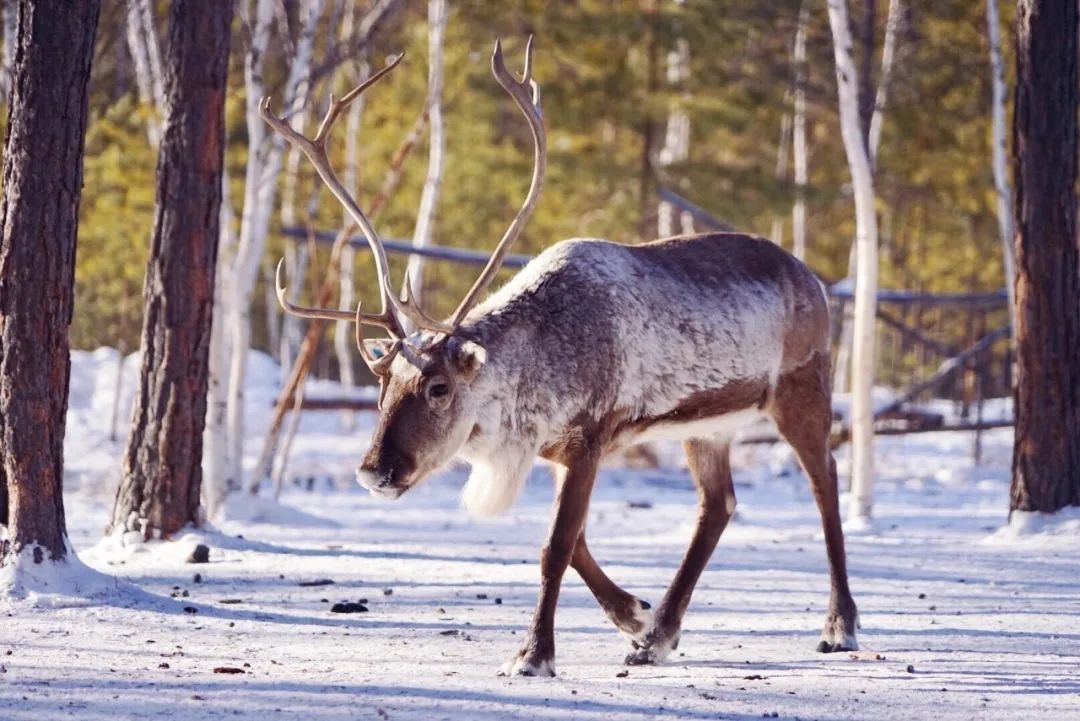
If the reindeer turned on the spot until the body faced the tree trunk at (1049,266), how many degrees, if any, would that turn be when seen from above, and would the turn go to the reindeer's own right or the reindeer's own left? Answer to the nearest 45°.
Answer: approximately 180°

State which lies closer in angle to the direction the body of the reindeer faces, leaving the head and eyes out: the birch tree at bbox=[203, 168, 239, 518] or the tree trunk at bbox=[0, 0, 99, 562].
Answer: the tree trunk

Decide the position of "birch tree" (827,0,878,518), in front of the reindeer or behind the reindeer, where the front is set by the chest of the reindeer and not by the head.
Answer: behind

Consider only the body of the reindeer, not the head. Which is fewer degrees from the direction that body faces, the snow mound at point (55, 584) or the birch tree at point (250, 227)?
the snow mound

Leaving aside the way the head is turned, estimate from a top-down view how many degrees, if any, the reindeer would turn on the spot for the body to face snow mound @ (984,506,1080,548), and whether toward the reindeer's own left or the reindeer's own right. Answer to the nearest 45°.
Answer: approximately 180°

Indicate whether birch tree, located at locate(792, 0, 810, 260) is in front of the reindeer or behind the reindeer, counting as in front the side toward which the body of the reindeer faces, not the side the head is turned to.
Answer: behind

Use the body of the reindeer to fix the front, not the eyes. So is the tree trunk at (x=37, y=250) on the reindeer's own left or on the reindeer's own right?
on the reindeer's own right

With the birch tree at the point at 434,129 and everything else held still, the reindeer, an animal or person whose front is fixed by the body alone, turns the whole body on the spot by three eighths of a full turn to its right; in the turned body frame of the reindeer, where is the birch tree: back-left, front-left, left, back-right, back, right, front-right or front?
front

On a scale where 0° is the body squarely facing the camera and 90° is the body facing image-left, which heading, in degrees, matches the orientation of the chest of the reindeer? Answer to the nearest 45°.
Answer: approximately 45°
